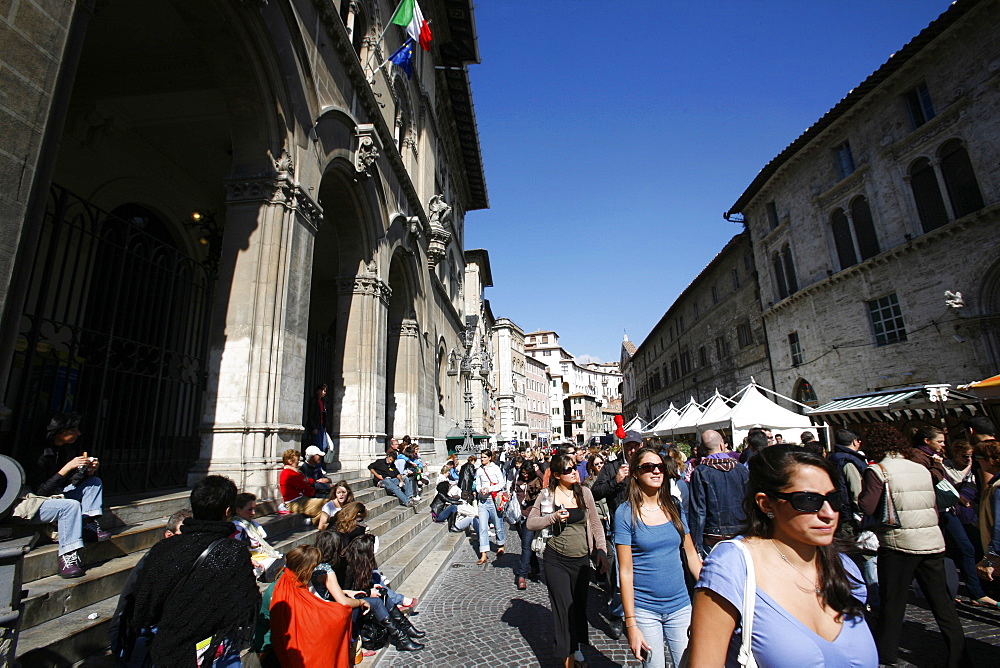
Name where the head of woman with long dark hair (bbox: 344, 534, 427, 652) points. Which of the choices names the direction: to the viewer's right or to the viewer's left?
to the viewer's right

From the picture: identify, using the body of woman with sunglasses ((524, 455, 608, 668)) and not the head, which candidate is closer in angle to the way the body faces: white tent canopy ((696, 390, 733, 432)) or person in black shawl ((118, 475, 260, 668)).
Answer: the person in black shawl

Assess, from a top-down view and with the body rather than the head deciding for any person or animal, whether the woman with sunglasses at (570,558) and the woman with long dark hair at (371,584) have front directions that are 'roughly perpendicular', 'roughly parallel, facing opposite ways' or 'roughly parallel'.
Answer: roughly perpendicular

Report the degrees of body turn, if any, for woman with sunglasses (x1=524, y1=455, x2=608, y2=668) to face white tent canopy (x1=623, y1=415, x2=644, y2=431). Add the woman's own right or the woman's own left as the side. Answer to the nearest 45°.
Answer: approximately 180°

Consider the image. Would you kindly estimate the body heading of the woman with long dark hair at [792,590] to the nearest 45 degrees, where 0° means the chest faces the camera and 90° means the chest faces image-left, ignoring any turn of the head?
approximately 315°

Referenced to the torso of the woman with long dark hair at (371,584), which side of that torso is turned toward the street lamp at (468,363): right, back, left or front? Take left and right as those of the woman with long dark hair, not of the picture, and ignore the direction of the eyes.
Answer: left

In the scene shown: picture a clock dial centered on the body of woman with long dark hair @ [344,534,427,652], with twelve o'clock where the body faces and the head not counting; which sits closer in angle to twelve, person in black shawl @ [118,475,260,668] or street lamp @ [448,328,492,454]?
the street lamp

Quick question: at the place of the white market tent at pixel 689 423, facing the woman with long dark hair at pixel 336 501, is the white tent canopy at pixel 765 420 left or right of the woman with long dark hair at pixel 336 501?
left

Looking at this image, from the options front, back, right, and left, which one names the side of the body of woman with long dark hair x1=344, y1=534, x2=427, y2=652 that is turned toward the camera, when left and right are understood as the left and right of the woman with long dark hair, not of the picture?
right

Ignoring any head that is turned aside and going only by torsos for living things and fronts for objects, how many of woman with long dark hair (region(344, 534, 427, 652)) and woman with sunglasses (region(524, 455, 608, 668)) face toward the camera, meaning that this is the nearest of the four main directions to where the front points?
1

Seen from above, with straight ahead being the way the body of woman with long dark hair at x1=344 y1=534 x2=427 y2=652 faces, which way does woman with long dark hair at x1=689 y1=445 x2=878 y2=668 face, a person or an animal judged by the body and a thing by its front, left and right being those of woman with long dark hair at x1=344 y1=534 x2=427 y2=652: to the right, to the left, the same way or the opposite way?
to the right
